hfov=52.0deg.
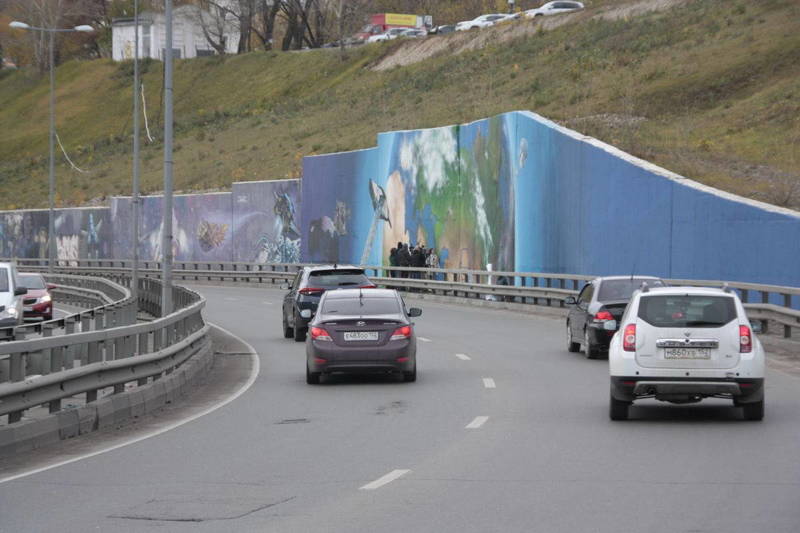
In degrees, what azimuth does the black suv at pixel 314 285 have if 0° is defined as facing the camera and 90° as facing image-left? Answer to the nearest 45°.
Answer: approximately 180°

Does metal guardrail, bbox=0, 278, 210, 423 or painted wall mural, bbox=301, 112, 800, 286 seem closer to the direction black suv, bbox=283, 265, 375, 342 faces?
the painted wall mural

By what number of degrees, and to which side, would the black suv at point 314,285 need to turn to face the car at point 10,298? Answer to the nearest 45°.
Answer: approximately 90° to its left

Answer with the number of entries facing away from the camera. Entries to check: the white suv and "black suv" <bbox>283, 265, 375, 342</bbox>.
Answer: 2

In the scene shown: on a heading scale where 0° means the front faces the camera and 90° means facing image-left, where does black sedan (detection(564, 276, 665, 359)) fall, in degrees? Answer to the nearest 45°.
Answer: approximately 135°

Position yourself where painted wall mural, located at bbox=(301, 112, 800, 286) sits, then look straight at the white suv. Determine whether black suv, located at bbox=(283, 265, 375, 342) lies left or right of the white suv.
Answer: right

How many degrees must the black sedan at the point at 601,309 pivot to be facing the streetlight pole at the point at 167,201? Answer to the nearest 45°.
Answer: approximately 45° to its left

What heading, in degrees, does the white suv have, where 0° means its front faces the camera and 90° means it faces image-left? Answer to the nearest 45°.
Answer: approximately 180°

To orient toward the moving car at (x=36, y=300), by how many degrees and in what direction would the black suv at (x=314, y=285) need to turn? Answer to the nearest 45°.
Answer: approximately 45° to its left

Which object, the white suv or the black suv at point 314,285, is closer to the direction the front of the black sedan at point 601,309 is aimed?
the black suv

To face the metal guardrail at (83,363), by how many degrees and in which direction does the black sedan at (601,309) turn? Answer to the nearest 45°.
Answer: approximately 90° to its left

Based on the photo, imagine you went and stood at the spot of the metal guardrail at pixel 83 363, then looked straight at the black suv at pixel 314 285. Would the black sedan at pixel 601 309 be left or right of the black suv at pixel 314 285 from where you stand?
right

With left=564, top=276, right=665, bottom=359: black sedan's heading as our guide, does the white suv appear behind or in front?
behind
